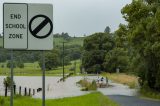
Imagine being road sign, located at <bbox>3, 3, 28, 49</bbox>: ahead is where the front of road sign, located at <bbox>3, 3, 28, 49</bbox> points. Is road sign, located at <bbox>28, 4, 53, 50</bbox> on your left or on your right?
on your left

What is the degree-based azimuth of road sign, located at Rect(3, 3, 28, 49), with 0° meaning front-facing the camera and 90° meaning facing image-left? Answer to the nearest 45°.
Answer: approximately 0°

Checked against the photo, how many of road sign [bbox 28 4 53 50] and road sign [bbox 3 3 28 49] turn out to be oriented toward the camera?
2

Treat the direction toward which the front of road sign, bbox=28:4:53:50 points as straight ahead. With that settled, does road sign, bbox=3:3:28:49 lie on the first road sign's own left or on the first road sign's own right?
on the first road sign's own right
